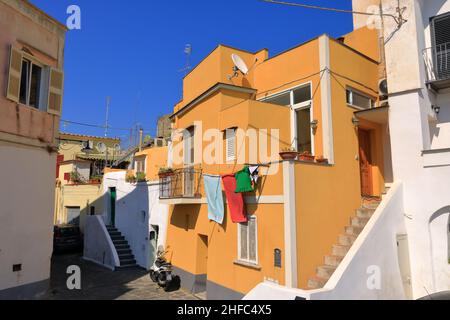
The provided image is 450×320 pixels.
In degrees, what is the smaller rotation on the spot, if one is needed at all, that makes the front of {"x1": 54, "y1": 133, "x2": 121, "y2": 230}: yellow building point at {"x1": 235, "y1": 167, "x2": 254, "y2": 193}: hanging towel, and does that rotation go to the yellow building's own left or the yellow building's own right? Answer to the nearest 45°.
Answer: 0° — it already faces it

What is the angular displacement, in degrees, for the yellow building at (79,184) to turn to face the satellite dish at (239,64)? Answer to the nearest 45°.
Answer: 0° — it already faces it

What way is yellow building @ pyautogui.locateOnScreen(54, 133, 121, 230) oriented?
toward the camera

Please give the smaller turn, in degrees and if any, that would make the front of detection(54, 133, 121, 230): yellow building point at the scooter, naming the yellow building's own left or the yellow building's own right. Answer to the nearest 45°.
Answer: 0° — it already faces it

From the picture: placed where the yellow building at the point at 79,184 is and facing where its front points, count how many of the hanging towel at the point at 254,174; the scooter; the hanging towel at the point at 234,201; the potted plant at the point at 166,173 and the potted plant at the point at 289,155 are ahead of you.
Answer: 5
